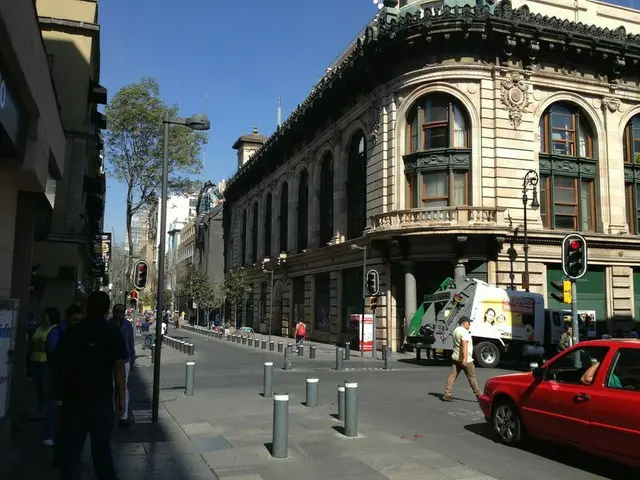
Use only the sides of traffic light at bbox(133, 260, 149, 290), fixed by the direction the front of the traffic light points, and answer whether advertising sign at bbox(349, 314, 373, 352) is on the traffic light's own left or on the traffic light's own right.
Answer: on the traffic light's own left

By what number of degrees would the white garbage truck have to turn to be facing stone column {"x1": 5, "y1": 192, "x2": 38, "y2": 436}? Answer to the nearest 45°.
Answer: approximately 180°

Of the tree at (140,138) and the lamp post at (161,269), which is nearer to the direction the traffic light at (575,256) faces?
the lamp post

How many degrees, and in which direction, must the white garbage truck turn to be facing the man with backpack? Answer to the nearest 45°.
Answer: approximately 135° to its right

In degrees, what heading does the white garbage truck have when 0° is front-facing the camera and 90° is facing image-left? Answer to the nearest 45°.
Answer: approximately 225°

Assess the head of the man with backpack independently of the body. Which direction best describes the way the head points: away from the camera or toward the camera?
away from the camera

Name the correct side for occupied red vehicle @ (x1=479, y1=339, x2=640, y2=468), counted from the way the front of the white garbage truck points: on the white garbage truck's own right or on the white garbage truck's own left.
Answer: on the white garbage truck's own right

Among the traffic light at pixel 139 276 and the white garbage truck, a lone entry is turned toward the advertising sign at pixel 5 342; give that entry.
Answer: the traffic light
